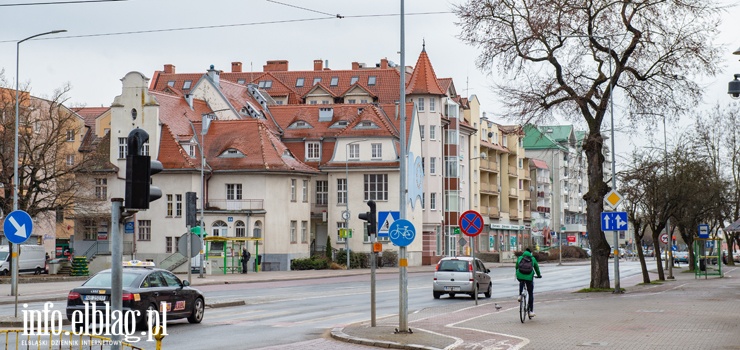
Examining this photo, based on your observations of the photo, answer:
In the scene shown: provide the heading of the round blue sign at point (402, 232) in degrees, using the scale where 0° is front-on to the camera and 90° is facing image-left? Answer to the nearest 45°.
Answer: approximately 0°

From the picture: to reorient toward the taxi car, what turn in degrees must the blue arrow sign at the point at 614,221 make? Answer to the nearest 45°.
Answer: approximately 45° to its right

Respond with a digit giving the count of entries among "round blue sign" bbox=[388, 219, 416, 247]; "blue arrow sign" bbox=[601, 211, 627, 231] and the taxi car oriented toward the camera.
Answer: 2

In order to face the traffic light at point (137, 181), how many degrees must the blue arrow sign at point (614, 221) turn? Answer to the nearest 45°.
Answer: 0° — it already faces it

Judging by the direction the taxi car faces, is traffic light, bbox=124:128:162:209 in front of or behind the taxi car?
behind
